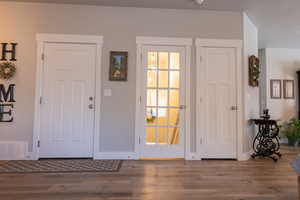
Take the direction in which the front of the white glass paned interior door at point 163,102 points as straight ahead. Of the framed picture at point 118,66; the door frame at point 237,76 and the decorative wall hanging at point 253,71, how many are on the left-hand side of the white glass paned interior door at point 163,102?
2

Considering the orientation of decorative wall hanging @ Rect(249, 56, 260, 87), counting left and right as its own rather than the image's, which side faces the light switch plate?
right

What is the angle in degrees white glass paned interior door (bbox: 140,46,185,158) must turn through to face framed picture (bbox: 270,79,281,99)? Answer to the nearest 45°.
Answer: approximately 135° to its left

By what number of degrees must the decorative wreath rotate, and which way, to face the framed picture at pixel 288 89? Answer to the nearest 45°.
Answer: approximately 90° to its left

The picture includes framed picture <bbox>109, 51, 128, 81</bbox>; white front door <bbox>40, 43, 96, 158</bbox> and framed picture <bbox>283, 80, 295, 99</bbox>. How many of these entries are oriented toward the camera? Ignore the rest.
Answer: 3
